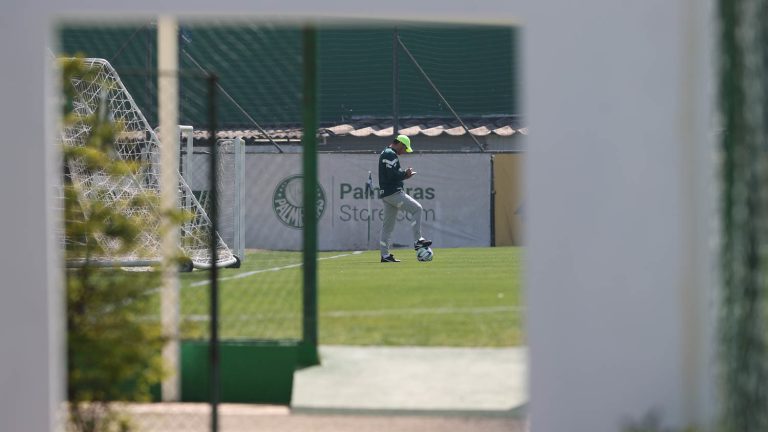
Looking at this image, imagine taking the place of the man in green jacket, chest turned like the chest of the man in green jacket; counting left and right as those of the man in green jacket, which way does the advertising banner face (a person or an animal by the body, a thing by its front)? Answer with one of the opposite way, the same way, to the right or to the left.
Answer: to the right

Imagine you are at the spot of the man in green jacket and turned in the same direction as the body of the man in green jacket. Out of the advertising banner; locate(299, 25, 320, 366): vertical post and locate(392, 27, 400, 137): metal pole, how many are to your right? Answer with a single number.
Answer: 1

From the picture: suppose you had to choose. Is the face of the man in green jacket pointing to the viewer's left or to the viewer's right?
to the viewer's right

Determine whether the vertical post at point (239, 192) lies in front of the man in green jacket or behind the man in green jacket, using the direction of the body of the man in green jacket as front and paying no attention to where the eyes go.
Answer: behind

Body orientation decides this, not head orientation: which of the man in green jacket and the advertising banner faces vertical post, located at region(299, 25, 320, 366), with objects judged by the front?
the advertising banner

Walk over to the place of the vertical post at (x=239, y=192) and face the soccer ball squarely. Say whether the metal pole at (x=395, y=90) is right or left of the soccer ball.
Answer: left

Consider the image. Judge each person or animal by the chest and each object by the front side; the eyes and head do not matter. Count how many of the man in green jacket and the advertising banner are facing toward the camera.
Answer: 1

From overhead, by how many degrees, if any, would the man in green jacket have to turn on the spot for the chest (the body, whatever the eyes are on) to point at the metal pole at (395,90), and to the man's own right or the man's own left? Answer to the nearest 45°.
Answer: approximately 90° to the man's own left

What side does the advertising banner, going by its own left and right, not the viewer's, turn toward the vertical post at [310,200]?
front

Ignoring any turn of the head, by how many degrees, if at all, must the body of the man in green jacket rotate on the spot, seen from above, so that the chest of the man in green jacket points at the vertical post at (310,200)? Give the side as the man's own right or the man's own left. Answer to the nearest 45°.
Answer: approximately 90° to the man's own right

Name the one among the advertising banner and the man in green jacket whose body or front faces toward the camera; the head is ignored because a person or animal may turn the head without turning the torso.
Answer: the advertising banner

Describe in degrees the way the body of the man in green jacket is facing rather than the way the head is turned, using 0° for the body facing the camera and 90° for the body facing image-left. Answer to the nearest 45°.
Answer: approximately 270°

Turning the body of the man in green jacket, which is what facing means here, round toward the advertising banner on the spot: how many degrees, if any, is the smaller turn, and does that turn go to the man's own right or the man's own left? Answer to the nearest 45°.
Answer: approximately 90° to the man's own left

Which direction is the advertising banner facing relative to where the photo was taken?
toward the camera
